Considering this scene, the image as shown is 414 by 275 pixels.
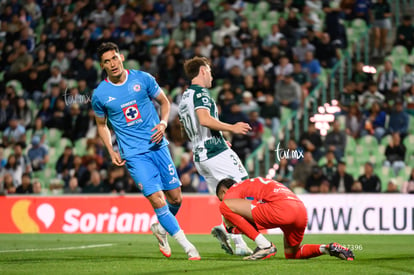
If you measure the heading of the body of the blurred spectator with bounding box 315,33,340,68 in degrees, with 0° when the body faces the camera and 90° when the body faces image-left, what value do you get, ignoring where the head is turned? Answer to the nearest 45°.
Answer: approximately 0°

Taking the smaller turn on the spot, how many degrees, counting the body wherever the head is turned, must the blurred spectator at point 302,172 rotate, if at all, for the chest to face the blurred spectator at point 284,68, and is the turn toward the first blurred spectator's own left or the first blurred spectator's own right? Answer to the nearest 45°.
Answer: approximately 135° to the first blurred spectator's own right

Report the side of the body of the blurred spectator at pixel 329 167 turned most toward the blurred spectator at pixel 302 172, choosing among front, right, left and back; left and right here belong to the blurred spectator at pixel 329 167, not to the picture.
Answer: right

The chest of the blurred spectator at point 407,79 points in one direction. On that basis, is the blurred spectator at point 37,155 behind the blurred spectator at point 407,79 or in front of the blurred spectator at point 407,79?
in front

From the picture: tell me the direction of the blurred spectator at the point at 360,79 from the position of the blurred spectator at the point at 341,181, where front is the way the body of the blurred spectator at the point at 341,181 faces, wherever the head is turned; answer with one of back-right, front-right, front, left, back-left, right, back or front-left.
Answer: back

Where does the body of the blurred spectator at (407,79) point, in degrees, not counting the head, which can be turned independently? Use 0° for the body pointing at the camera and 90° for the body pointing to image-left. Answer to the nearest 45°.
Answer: approximately 45°

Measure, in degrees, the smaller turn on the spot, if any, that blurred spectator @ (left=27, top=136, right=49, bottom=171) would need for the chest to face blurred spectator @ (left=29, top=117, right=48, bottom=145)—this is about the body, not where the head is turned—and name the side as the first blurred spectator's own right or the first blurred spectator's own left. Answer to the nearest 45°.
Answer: approximately 180°

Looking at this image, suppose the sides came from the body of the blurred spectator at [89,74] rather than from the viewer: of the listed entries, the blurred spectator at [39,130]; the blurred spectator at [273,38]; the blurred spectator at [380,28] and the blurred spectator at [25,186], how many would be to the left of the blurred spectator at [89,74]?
2

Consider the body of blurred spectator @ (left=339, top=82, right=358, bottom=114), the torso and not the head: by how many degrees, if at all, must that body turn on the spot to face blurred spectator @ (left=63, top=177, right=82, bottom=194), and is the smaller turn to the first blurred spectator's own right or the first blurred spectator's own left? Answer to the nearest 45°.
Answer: approximately 45° to the first blurred spectator's own right

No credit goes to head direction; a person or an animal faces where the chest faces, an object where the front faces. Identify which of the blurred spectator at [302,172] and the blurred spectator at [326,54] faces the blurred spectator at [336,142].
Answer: the blurred spectator at [326,54]

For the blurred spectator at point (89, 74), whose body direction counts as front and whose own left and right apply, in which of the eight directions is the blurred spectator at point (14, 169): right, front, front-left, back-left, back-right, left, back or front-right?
front-right
